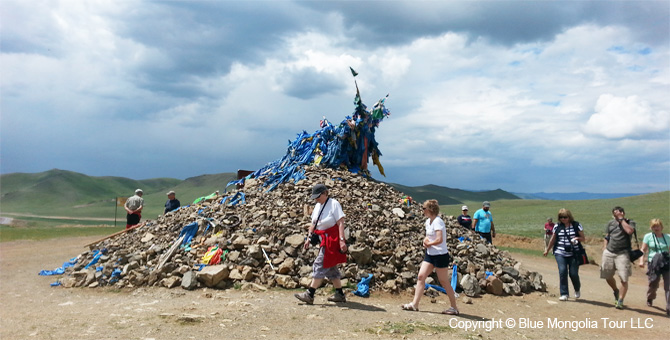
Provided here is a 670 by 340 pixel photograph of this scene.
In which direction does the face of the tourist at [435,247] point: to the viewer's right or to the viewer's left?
to the viewer's left

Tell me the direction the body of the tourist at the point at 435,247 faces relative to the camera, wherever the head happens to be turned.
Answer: to the viewer's left

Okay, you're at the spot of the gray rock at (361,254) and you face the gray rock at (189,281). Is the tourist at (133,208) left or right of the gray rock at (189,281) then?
right

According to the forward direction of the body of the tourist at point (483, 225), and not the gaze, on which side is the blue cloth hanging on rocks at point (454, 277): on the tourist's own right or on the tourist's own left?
on the tourist's own right

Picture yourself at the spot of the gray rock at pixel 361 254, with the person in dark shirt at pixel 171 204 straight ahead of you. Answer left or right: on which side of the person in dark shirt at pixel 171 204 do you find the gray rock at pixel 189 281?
left

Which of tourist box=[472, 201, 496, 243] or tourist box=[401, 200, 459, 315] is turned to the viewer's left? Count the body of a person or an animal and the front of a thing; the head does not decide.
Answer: tourist box=[401, 200, 459, 315]

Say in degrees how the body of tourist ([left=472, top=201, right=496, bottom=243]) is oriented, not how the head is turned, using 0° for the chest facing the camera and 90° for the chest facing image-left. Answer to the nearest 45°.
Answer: approximately 315°

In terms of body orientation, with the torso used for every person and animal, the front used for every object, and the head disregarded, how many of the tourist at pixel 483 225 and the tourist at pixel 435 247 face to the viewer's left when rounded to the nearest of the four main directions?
1

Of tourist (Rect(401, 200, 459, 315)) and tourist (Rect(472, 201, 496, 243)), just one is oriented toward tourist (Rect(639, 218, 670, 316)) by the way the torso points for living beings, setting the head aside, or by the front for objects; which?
tourist (Rect(472, 201, 496, 243))

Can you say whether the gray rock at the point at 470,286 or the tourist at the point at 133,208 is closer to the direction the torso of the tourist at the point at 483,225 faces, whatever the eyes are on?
the gray rock
